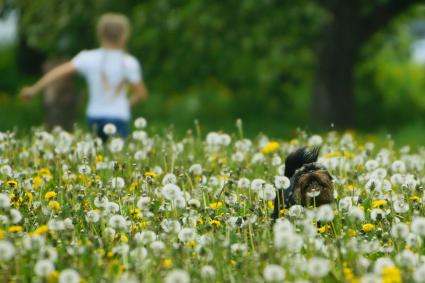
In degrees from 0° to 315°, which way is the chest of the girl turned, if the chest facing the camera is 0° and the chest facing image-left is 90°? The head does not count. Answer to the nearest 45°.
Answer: approximately 180°

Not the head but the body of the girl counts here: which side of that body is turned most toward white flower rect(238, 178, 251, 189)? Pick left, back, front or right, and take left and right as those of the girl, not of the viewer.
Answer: back

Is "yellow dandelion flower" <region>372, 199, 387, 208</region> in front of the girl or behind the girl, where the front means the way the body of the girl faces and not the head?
behind

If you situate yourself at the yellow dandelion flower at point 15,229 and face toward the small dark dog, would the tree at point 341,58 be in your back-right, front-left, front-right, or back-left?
front-left

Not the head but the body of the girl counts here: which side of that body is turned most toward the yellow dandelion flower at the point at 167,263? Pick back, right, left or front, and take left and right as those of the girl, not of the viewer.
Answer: back

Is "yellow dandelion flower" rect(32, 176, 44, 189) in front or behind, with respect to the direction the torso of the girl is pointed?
behind

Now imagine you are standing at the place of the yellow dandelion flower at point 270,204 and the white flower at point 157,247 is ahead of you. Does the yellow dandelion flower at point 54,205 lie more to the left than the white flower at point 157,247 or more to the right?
right

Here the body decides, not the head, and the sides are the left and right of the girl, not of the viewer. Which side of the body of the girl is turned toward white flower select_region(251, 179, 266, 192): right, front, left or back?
back

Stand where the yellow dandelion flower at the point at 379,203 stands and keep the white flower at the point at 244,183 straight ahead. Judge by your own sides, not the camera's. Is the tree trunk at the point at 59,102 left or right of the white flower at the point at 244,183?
right

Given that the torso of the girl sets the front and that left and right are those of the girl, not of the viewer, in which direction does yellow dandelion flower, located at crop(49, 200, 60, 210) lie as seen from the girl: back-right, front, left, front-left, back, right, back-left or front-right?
back

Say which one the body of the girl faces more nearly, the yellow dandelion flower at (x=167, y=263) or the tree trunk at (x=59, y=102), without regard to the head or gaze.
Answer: the tree trunk

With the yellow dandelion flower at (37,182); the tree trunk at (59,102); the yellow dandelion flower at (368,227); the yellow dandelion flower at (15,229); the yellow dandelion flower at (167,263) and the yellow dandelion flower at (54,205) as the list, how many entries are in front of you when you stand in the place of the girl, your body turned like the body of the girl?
1

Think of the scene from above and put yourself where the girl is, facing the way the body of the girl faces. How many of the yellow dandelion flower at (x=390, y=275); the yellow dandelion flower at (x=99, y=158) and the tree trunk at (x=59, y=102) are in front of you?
1

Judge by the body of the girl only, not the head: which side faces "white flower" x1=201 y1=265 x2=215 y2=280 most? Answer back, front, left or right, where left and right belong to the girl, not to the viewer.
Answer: back
